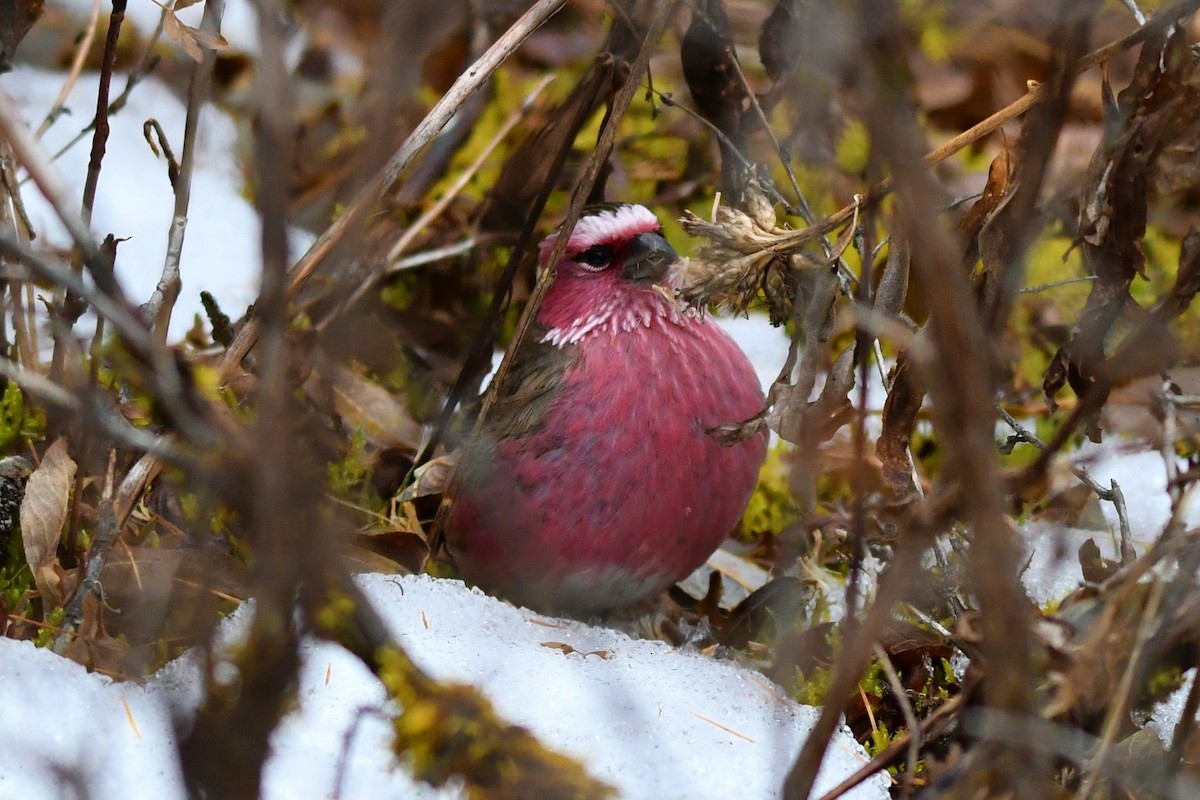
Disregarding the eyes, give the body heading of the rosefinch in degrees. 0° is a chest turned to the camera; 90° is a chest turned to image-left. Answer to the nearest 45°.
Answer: approximately 315°

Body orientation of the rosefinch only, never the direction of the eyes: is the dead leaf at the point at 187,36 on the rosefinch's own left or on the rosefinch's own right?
on the rosefinch's own right

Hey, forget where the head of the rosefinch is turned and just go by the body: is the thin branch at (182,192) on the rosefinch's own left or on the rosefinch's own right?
on the rosefinch's own right

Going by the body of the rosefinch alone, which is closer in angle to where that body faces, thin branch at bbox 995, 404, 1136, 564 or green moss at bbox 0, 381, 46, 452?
the thin branch

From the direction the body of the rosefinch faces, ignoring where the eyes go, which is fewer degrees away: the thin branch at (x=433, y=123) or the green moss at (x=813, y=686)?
the green moss

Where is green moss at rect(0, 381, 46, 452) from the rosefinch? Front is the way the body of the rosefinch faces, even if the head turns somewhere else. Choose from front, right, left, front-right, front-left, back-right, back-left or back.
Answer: back-right

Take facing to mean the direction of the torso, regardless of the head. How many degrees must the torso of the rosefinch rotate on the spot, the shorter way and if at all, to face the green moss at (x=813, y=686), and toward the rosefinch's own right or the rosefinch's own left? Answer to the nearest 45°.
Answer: approximately 45° to the rosefinch's own left
